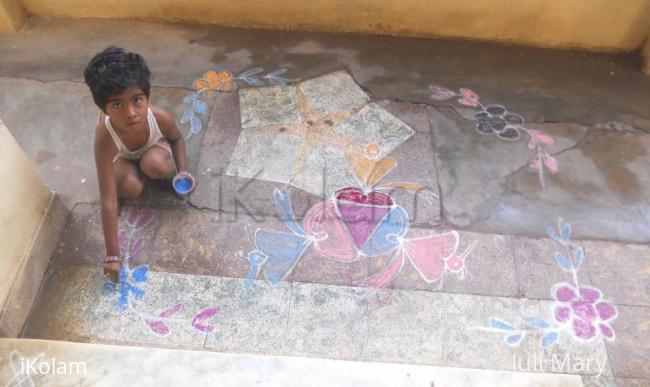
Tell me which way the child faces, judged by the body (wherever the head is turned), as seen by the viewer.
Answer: toward the camera

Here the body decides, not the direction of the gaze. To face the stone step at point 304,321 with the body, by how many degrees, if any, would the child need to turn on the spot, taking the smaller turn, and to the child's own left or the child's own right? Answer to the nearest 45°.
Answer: approximately 45° to the child's own left

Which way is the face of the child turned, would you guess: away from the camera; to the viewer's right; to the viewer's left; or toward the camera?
toward the camera
